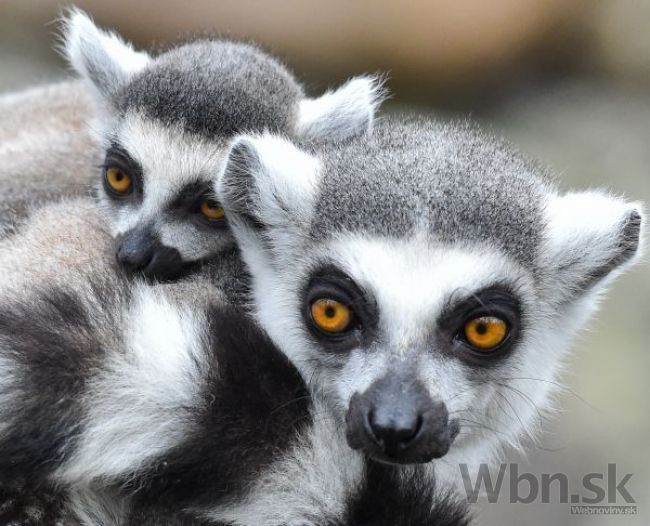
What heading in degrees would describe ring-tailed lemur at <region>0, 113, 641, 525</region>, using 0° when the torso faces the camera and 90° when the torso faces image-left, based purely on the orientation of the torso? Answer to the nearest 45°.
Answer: approximately 0°
